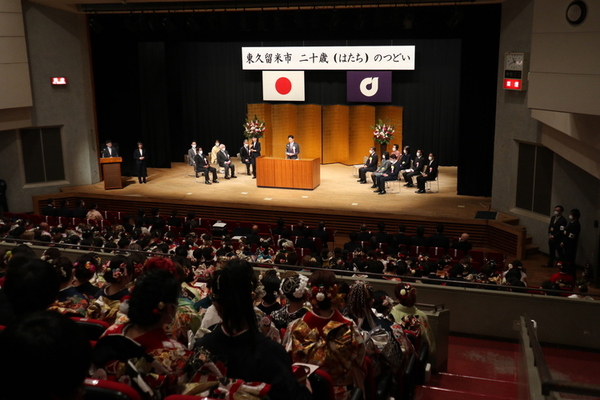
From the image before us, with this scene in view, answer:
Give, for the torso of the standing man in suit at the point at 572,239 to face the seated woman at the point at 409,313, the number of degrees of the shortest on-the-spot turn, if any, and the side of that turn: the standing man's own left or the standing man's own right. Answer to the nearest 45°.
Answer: approximately 90° to the standing man's own left

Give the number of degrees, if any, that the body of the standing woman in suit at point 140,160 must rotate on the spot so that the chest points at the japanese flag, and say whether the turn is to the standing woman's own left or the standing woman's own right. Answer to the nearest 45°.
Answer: approximately 90° to the standing woman's own left

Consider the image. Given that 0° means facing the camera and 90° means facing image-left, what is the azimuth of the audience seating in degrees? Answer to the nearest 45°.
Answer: approximately 180°

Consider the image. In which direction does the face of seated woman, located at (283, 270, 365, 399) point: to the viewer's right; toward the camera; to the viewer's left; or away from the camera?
away from the camera

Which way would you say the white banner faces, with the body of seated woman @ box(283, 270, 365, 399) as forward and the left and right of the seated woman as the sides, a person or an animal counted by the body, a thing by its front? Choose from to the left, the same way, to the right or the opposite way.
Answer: the opposite way

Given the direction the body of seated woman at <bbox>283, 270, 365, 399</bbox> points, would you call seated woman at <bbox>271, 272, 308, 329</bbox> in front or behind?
in front

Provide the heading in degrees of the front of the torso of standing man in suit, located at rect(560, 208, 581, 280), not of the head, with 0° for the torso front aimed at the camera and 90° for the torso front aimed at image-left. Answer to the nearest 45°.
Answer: approximately 90°

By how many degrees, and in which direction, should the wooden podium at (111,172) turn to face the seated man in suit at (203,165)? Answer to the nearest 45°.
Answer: approximately 90° to its left

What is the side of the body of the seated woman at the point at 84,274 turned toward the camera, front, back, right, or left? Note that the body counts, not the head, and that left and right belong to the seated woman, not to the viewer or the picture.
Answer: back

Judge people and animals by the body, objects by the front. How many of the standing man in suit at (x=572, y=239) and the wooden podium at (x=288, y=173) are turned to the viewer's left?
1

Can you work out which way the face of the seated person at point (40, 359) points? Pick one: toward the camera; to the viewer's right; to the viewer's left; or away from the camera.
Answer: away from the camera

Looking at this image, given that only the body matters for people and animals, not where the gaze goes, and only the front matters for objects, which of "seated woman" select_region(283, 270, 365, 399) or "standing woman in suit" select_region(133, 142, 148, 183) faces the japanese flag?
the seated woman

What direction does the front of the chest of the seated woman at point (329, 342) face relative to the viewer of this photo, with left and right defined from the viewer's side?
facing away from the viewer

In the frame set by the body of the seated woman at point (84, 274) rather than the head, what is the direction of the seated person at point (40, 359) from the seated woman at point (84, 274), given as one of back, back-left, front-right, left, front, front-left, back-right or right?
back
